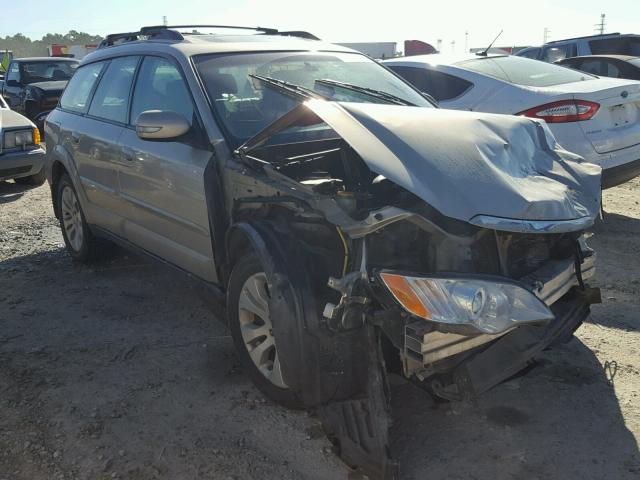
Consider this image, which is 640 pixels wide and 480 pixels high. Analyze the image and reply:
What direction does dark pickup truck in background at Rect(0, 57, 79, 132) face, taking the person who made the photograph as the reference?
facing the viewer and to the right of the viewer

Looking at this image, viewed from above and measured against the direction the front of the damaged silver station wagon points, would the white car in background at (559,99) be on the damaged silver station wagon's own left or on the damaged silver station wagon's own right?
on the damaged silver station wagon's own left

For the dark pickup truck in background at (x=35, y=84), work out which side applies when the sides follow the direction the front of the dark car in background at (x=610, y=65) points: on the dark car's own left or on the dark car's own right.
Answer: on the dark car's own left

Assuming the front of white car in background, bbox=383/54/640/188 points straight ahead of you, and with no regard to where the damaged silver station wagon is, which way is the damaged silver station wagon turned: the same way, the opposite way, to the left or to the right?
the opposite way

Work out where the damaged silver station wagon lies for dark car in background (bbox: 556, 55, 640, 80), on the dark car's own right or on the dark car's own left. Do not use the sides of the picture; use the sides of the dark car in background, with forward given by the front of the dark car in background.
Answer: on the dark car's own left

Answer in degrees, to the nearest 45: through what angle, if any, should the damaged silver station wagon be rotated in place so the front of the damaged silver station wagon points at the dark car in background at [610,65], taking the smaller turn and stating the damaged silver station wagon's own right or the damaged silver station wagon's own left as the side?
approximately 90° to the damaged silver station wagon's own left

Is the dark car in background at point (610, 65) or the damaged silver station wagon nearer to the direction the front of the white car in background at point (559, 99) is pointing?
the dark car in background

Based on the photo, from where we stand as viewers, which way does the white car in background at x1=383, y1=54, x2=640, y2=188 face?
facing away from the viewer and to the left of the viewer

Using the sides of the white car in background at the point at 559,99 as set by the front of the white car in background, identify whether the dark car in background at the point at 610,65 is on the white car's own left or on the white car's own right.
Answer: on the white car's own right

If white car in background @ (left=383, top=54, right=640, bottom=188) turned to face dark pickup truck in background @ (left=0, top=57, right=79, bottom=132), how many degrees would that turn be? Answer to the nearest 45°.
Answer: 0° — it already faces it

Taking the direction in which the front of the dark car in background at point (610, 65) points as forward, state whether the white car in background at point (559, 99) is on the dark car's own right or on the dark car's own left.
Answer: on the dark car's own left

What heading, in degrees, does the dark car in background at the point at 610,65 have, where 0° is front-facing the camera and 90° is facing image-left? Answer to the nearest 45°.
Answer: approximately 135°
